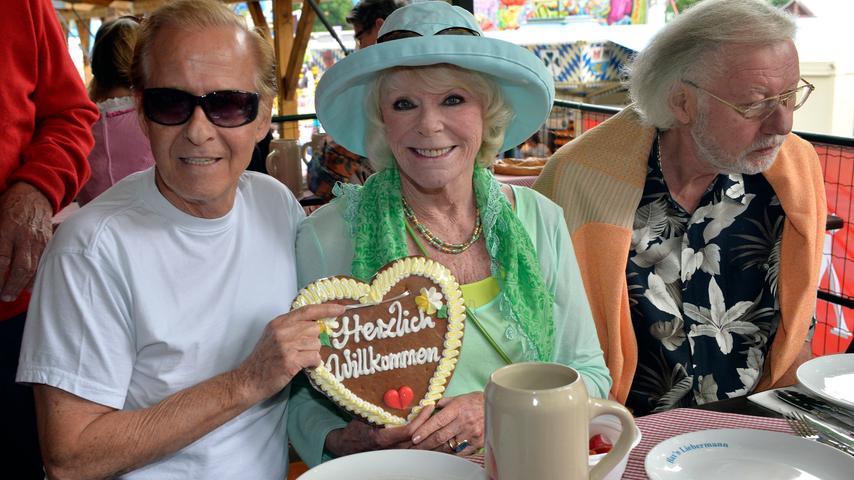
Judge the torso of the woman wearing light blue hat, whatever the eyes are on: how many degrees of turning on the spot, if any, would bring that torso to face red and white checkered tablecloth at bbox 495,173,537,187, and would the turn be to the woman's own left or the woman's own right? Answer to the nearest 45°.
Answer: approximately 180°

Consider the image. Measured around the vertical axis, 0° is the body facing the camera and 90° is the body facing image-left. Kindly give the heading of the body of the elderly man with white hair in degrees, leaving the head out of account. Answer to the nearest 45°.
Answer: approximately 315°

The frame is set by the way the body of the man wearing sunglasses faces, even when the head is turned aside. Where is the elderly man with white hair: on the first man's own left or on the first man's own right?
on the first man's own left

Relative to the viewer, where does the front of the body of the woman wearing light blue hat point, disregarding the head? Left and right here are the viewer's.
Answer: facing the viewer

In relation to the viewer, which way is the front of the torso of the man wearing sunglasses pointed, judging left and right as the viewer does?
facing the viewer and to the right of the viewer

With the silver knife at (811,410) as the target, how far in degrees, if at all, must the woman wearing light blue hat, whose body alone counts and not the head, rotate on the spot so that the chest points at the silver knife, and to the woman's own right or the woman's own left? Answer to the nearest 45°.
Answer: approximately 45° to the woman's own left

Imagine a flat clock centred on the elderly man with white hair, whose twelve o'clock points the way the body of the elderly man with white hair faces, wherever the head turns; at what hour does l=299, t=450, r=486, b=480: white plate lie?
The white plate is roughly at 2 o'clock from the elderly man with white hair.

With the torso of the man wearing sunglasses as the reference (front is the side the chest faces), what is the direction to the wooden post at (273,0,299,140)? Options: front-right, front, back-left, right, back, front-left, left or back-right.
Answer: back-left

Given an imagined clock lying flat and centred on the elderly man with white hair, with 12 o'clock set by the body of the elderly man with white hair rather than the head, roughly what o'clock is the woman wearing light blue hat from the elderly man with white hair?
The woman wearing light blue hat is roughly at 3 o'clock from the elderly man with white hair.

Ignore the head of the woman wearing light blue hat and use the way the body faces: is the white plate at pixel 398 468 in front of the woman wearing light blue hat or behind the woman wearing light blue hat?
in front

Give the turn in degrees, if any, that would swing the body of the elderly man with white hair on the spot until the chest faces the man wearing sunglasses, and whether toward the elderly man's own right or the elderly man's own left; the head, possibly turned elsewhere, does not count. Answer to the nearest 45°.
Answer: approximately 90° to the elderly man's own right

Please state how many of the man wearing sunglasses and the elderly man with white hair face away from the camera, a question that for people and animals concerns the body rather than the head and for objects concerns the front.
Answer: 0

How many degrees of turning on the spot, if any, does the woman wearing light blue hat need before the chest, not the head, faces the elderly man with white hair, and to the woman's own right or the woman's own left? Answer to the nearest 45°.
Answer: approximately 135° to the woman's own left
